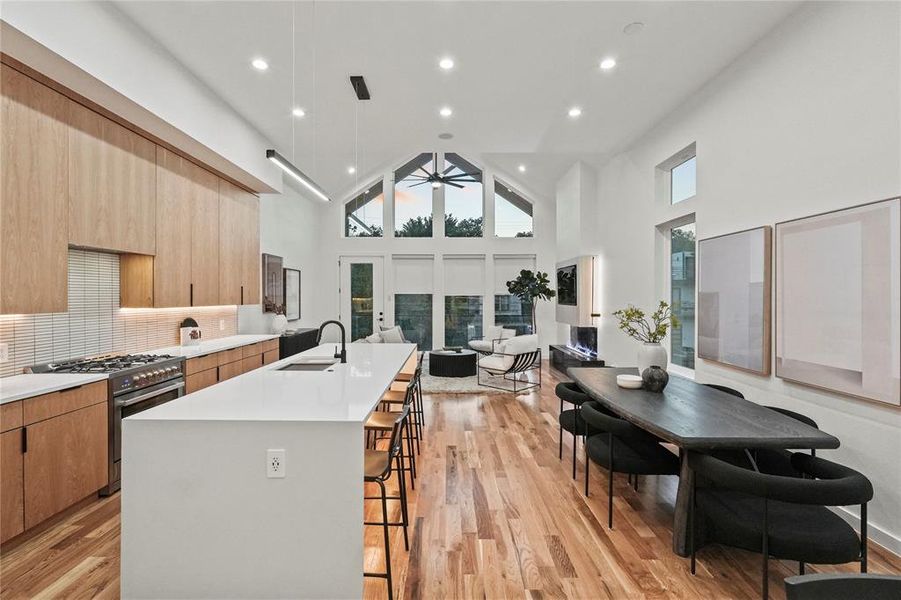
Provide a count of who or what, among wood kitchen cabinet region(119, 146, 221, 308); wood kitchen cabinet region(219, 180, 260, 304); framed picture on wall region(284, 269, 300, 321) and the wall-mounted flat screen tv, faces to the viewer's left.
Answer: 1

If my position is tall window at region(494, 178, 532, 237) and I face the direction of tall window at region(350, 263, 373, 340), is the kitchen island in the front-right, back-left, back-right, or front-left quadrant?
front-left

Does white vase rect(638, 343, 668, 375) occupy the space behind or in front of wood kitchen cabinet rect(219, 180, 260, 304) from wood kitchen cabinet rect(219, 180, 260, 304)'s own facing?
in front

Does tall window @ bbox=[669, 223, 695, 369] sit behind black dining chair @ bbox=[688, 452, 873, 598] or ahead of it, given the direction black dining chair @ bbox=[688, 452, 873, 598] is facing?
ahead

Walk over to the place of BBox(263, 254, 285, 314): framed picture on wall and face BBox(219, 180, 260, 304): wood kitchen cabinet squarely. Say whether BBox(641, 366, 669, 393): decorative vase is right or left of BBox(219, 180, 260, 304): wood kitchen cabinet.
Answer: left

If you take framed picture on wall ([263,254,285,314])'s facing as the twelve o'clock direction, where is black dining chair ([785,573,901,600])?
The black dining chair is roughly at 1 o'clock from the framed picture on wall.

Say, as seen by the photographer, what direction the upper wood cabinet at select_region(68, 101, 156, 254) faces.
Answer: facing the viewer and to the right of the viewer

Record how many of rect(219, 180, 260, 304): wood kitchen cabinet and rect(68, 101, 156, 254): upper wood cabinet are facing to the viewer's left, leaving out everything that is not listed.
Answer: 0

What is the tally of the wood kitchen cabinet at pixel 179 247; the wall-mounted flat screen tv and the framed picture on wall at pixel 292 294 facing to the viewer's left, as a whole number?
1

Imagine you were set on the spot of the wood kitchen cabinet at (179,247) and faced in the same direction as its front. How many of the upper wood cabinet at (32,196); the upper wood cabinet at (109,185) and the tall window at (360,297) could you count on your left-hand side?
1

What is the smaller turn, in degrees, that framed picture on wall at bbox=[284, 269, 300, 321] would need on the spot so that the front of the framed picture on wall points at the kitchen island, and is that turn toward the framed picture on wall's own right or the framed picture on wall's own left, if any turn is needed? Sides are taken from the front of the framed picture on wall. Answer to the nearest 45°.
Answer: approximately 45° to the framed picture on wall's own right

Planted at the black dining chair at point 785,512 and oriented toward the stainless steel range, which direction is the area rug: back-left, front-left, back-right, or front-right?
front-right

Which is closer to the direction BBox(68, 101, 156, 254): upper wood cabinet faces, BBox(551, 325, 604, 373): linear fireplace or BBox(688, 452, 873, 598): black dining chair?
the black dining chair

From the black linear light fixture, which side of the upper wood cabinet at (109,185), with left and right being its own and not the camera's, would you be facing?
front

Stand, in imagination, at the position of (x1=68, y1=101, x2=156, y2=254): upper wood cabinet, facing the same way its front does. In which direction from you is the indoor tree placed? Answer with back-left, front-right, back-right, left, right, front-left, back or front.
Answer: front-left

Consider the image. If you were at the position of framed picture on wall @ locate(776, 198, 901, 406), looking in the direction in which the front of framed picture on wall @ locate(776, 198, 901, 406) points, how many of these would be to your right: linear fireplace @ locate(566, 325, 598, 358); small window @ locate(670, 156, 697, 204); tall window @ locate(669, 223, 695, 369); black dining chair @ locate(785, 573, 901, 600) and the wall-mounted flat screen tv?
4

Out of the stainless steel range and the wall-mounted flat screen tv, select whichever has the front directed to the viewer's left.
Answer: the wall-mounted flat screen tv
